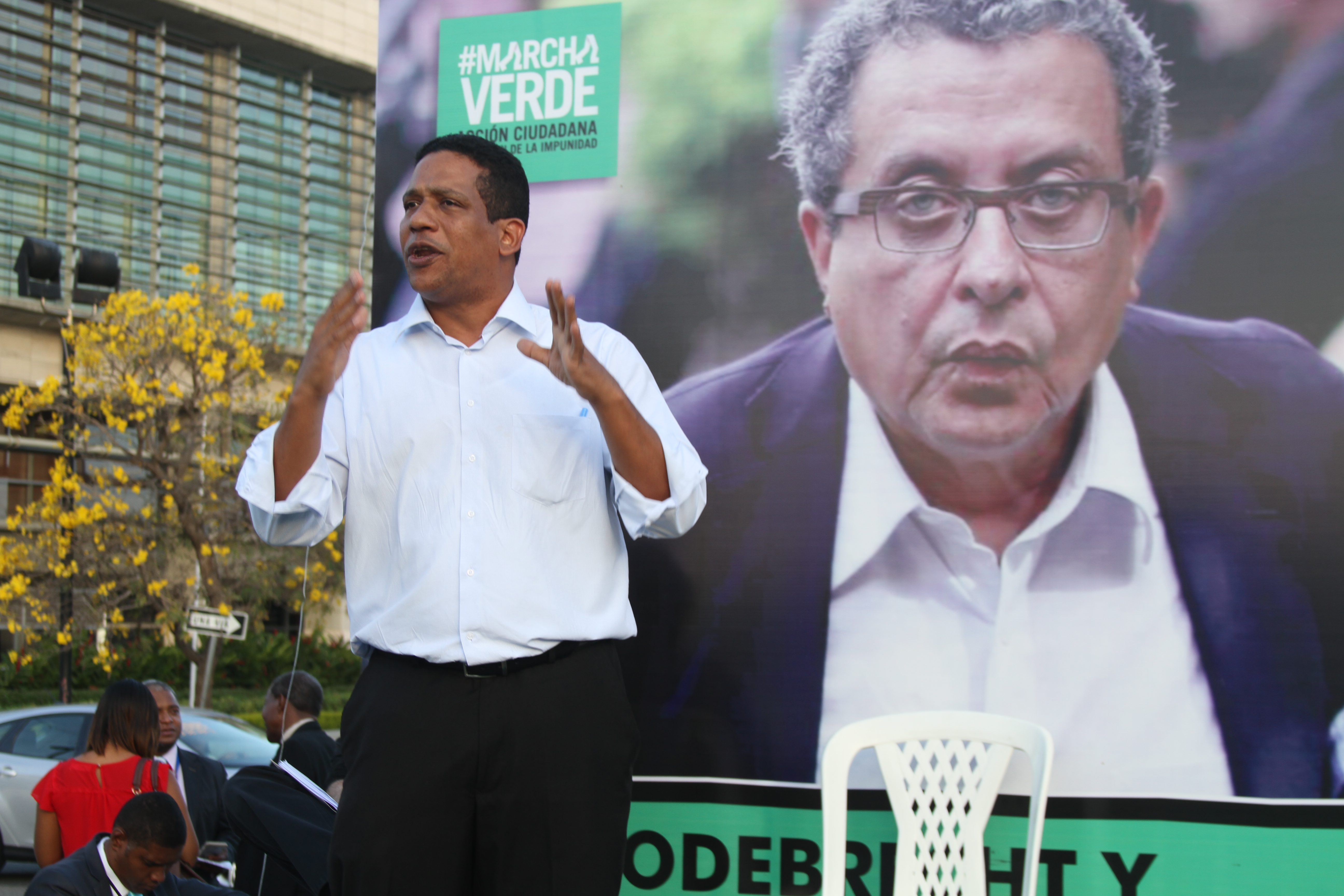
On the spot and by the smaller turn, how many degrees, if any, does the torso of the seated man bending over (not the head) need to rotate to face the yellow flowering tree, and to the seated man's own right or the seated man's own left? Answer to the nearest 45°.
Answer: approximately 135° to the seated man's own left

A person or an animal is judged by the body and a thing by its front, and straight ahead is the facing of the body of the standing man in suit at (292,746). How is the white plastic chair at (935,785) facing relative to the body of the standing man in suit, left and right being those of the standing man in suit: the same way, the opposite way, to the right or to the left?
to the left

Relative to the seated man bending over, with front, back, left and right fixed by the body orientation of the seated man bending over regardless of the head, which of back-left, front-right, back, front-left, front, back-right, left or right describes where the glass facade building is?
back-left

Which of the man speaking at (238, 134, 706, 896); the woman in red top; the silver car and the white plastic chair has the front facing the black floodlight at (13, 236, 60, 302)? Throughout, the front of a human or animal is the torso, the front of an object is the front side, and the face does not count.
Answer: the woman in red top

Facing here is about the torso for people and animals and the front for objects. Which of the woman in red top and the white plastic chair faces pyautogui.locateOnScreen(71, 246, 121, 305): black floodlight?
the woman in red top

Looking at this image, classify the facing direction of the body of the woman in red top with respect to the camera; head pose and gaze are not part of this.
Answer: away from the camera

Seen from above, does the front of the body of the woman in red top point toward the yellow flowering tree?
yes
